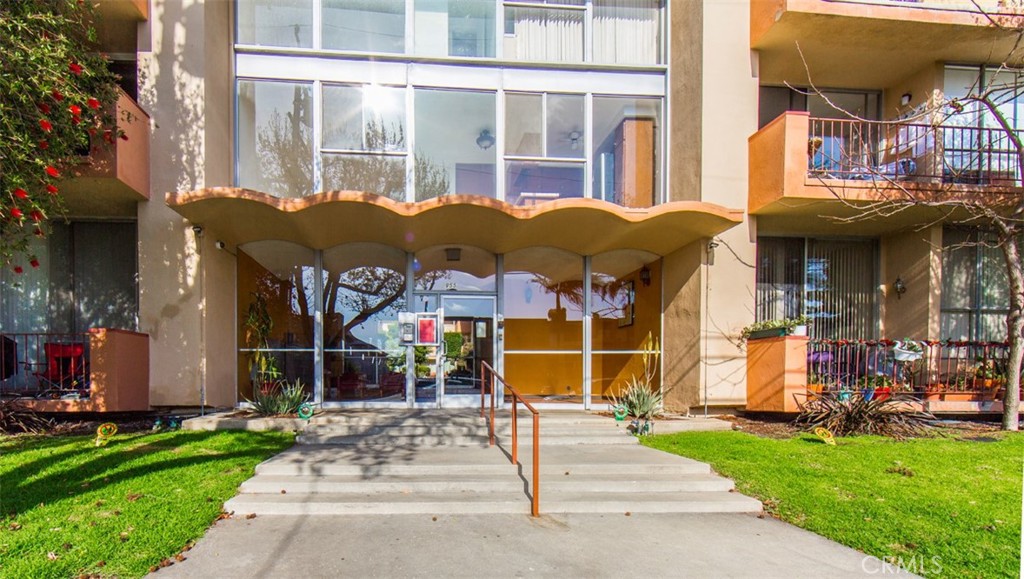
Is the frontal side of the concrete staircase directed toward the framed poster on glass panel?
no

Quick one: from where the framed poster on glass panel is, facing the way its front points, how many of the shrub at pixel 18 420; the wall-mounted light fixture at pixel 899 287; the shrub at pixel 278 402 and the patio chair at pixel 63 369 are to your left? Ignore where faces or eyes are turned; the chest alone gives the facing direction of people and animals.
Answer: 1

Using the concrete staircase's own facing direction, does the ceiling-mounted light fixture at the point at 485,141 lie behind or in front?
behind

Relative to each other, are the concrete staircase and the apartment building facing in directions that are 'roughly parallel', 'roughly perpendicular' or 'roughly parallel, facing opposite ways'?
roughly parallel

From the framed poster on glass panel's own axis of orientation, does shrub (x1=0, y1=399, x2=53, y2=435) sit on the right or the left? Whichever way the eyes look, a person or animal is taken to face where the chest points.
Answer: on its right

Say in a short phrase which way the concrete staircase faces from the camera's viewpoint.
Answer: facing the viewer

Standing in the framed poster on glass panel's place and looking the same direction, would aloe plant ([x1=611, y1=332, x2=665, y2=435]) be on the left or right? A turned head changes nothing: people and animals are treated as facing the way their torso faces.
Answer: on its left

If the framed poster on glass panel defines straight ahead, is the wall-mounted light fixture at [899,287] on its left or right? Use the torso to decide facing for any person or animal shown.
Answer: on its left

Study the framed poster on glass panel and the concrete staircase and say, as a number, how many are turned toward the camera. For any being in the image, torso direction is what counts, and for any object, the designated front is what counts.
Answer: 2

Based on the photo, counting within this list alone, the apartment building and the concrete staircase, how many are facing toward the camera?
2
